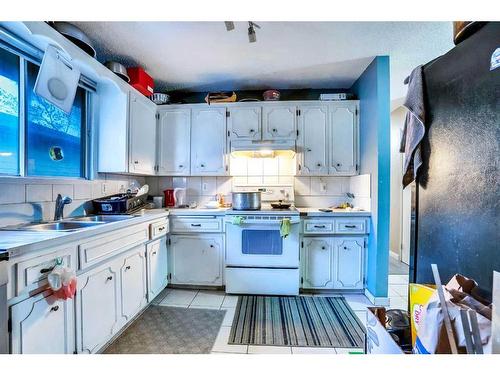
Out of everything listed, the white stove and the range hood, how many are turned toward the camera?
2

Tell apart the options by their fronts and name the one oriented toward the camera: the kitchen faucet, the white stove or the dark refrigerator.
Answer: the white stove

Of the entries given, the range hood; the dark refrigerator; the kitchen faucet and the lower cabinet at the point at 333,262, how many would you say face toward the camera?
2

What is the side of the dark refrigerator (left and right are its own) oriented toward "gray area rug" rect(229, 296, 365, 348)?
front

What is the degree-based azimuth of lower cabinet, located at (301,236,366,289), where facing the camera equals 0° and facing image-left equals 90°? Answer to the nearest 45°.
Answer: approximately 0°

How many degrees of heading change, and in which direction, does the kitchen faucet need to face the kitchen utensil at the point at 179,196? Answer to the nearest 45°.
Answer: approximately 45° to its left

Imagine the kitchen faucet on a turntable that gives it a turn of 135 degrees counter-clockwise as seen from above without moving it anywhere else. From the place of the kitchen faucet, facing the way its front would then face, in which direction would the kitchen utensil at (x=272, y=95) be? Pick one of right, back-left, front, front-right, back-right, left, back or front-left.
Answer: back-right

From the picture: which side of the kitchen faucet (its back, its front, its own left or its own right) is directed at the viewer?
right

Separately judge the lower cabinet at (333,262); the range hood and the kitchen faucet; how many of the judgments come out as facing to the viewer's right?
1

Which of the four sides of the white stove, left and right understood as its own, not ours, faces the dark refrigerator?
front
